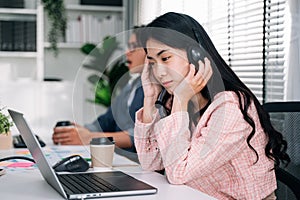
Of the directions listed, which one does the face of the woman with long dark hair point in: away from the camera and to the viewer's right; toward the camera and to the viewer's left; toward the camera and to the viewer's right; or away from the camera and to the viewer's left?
toward the camera and to the viewer's left

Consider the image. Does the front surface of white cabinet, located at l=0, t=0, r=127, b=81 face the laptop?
yes

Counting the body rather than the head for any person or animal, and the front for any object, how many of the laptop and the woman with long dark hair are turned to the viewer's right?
1

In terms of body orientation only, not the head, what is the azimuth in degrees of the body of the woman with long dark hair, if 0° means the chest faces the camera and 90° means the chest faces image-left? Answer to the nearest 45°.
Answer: approximately 45°

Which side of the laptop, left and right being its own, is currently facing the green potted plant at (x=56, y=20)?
left

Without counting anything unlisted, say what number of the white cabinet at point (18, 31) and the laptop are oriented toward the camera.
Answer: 1

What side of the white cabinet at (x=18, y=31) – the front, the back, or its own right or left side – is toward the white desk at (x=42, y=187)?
front

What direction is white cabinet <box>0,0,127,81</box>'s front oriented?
toward the camera

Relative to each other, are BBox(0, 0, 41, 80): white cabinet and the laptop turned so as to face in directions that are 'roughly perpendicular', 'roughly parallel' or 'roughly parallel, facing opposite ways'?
roughly perpendicular

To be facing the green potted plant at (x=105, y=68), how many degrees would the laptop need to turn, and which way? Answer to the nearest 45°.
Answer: approximately 90° to its left

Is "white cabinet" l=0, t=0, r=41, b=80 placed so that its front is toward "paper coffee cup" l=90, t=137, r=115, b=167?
yes

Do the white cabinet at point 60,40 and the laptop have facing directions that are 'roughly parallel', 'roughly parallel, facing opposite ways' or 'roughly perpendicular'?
roughly perpendicular

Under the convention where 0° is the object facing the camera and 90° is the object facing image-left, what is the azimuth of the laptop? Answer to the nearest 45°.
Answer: approximately 270°

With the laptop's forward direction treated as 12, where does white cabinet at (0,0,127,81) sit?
The white cabinet is roughly at 9 o'clock from the laptop.
